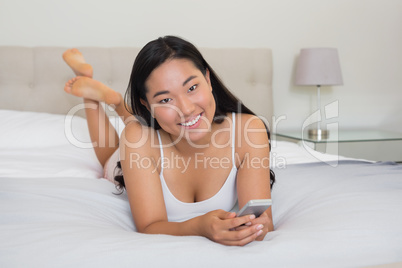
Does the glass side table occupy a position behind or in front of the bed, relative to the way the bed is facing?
behind

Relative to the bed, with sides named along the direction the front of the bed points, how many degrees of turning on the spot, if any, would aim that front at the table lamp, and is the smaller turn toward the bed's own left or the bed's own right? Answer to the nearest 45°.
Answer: approximately 135° to the bed's own left

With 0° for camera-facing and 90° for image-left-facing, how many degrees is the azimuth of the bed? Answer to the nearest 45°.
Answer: approximately 0°
